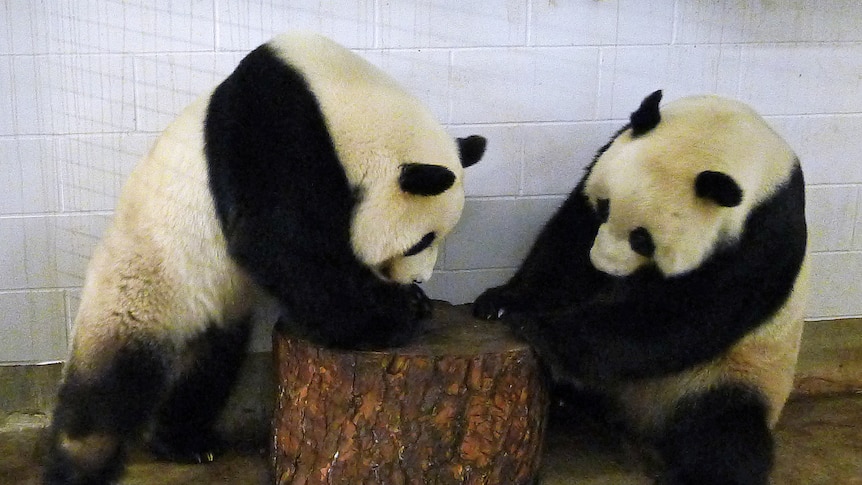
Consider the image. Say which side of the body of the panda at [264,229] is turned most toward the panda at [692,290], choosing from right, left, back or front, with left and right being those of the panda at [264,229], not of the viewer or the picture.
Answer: front

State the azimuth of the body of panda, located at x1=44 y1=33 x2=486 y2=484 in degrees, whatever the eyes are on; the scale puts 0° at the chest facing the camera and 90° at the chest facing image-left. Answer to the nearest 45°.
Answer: approximately 270°
